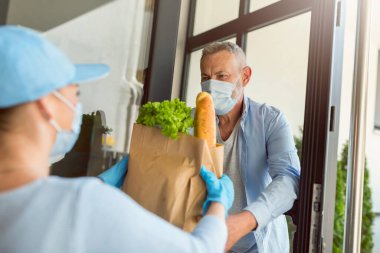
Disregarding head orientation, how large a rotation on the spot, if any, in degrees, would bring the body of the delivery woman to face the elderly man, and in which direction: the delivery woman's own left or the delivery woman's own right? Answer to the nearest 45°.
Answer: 0° — they already face them

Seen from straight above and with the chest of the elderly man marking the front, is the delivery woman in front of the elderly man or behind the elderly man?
in front

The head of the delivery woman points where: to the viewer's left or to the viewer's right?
to the viewer's right

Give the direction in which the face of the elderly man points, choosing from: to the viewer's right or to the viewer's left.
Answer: to the viewer's left

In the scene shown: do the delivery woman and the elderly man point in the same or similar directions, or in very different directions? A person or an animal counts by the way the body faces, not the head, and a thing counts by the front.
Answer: very different directions

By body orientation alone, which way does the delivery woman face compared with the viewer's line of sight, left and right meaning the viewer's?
facing away from the viewer and to the right of the viewer

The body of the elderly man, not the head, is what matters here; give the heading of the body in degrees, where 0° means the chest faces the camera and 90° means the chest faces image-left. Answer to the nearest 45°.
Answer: approximately 45°
